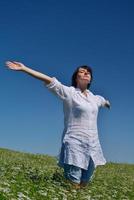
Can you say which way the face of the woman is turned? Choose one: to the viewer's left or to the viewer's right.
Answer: to the viewer's right

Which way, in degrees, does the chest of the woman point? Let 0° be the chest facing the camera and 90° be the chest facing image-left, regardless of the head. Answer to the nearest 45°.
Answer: approximately 315°
